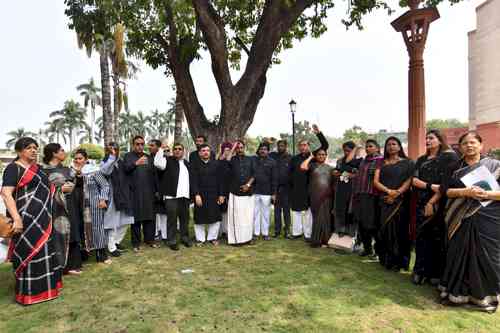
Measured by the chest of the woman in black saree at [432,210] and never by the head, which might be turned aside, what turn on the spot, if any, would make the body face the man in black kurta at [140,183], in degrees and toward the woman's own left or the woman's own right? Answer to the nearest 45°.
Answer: approximately 45° to the woman's own right

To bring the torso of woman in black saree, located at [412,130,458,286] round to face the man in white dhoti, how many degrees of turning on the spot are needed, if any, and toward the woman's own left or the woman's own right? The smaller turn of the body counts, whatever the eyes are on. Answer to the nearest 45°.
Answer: approximately 45° to the woman's own right

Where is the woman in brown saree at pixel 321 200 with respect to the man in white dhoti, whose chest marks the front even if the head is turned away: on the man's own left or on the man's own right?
on the man's own left

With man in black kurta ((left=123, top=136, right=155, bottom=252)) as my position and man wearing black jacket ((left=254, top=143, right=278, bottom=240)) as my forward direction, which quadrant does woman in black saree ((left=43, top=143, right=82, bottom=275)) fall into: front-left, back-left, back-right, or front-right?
back-right

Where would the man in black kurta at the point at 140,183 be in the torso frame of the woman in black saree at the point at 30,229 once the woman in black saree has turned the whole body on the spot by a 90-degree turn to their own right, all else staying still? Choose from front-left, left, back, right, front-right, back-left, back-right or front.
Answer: back

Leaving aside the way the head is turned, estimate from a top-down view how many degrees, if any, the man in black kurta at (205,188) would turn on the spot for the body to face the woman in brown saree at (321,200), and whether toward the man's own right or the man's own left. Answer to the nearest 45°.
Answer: approximately 90° to the man's own left

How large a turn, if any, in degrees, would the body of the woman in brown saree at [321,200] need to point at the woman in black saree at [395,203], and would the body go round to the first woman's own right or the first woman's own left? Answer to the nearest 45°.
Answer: approximately 45° to the first woman's own left

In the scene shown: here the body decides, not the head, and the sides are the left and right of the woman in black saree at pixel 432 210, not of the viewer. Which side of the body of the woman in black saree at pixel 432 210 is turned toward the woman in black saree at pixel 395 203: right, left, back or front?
right

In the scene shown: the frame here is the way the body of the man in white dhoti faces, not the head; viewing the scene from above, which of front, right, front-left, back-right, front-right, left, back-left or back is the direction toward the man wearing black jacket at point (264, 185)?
back-left
